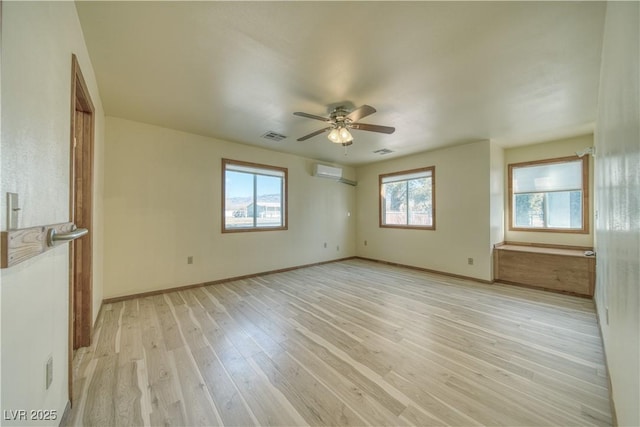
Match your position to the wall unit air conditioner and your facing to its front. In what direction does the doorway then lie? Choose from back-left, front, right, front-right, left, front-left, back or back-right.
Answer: right

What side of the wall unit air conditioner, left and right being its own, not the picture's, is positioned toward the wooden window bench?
front

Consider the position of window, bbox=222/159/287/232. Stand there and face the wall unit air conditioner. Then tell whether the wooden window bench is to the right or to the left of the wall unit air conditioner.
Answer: right

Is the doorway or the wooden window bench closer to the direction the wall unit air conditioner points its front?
the wooden window bench

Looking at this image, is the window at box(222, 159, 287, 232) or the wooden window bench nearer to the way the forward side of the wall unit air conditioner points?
the wooden window bench

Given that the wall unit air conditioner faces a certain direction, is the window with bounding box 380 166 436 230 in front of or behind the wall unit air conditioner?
in front

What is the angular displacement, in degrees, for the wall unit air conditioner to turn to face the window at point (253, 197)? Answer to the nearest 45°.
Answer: approximately 90° to its right

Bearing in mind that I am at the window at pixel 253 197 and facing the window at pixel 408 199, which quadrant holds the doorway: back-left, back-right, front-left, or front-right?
back-right

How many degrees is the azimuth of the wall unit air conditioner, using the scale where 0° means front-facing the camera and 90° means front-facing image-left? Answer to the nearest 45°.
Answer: approximately 315°

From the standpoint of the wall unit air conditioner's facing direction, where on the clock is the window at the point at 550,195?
The window is roughly at 11 o'clock from the wall unit air conditioner.
